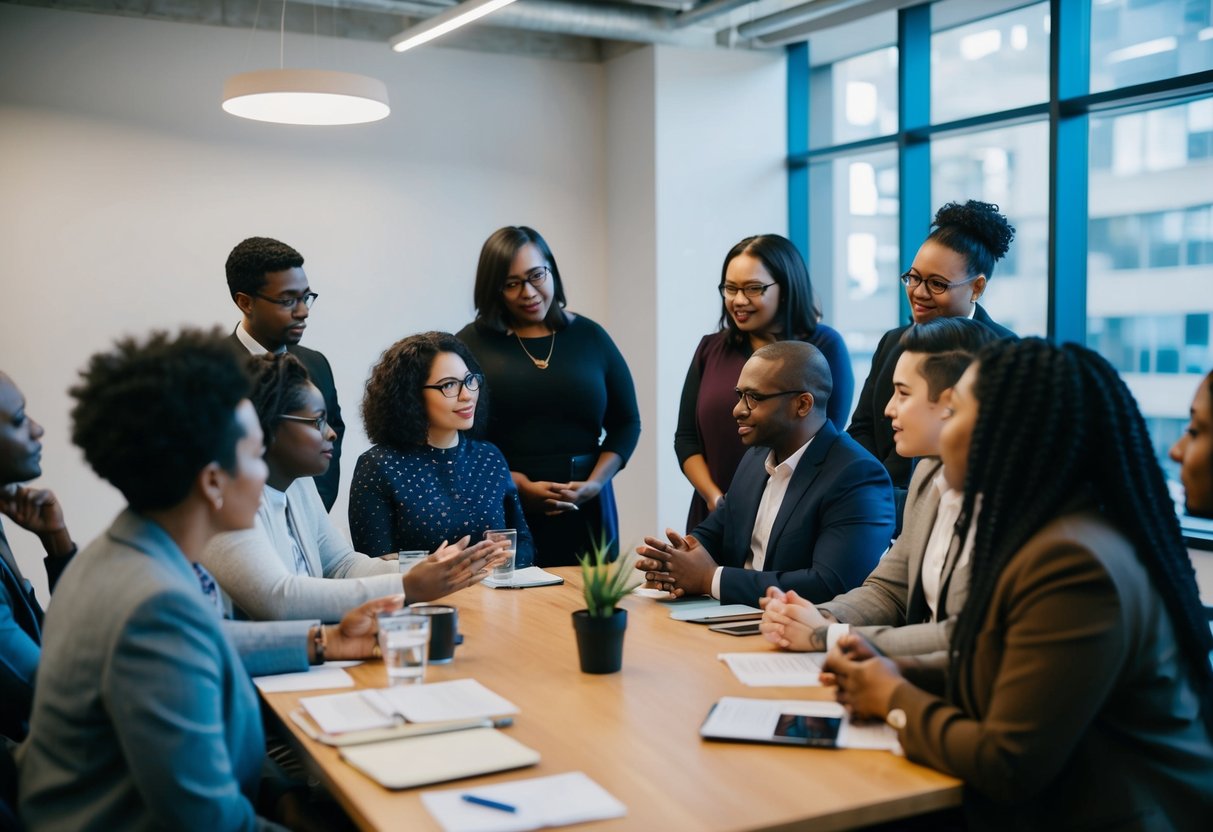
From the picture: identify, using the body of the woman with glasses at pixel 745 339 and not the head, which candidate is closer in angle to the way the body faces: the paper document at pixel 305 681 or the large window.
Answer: the paper document

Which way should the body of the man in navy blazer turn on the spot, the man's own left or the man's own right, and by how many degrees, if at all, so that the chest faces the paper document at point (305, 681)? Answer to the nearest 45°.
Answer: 0° — they already face it

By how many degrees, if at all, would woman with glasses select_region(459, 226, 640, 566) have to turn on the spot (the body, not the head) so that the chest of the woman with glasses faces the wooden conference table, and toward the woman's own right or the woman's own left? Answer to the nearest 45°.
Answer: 0° — they already face it

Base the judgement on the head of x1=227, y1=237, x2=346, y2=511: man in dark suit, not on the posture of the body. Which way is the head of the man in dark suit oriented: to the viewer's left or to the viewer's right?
to the viewer's right

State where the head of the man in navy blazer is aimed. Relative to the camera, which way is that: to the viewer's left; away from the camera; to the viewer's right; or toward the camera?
to the viewer's left

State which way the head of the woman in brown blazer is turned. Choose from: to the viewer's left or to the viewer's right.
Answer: to the viewer's left

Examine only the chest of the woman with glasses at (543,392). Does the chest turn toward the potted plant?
yes
